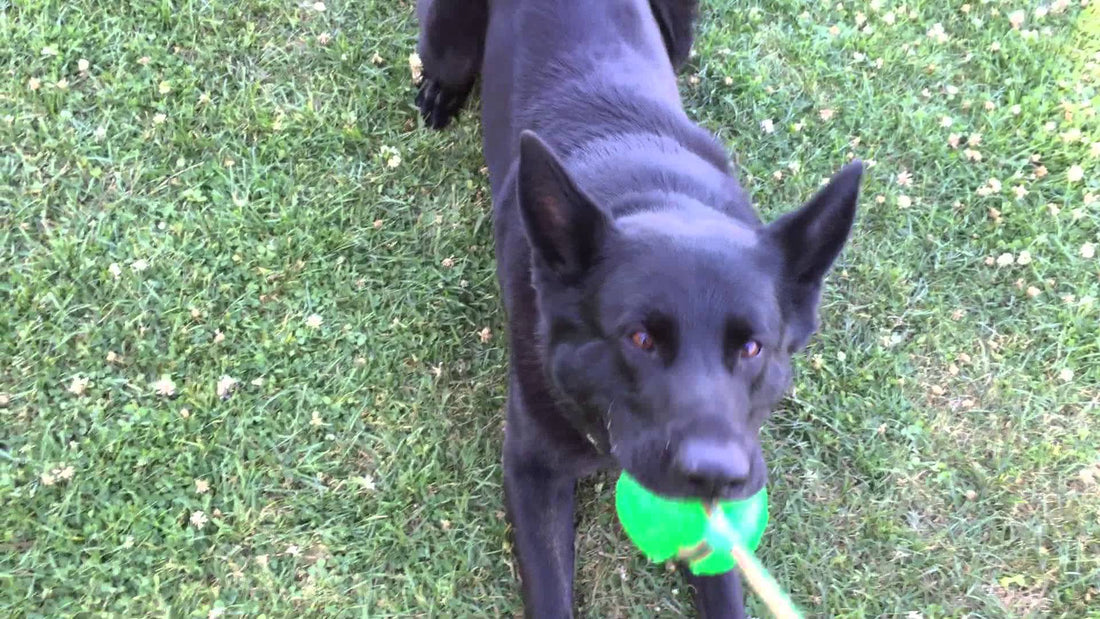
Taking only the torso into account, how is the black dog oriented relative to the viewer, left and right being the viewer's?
facing the viewer
